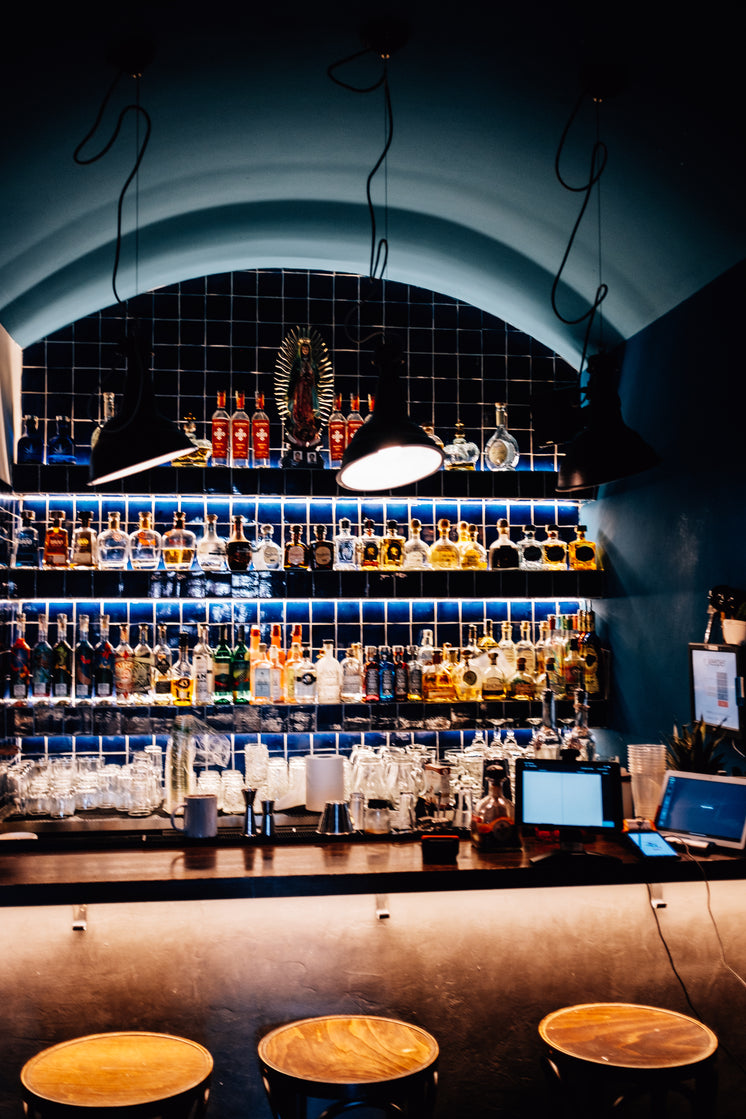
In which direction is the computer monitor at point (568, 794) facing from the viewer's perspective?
toward the camera

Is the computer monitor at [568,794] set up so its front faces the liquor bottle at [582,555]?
no

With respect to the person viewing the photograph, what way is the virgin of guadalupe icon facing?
facing the viewer

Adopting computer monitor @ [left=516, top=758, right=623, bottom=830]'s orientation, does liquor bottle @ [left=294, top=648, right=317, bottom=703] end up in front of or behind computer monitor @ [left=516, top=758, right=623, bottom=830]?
behind

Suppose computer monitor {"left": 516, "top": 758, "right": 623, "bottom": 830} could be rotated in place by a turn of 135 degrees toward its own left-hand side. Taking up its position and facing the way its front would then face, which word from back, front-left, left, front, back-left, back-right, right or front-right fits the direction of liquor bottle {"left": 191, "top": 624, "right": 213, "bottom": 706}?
left

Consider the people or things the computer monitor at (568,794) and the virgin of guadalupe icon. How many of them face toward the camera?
2

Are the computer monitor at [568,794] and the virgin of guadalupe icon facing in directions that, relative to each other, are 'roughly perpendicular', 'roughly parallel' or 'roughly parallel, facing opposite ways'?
roughly parallel

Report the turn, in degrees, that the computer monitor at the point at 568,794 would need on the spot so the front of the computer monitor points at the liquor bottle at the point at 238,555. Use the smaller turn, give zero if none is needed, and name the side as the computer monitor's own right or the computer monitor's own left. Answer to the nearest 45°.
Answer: approximately 135° to the computer monitor's own right

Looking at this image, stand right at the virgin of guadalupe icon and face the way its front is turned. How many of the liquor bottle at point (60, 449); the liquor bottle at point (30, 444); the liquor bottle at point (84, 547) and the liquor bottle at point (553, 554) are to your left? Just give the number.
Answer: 1

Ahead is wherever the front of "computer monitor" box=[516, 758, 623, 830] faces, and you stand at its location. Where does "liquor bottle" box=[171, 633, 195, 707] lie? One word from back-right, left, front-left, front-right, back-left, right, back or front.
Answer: back-right
